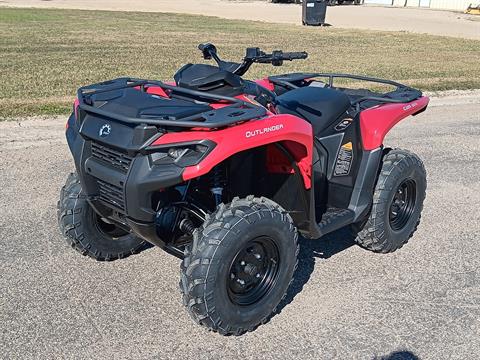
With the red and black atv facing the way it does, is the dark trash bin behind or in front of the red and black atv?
behind

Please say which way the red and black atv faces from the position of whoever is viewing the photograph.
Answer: facing the viewer and to the left of the viewer
